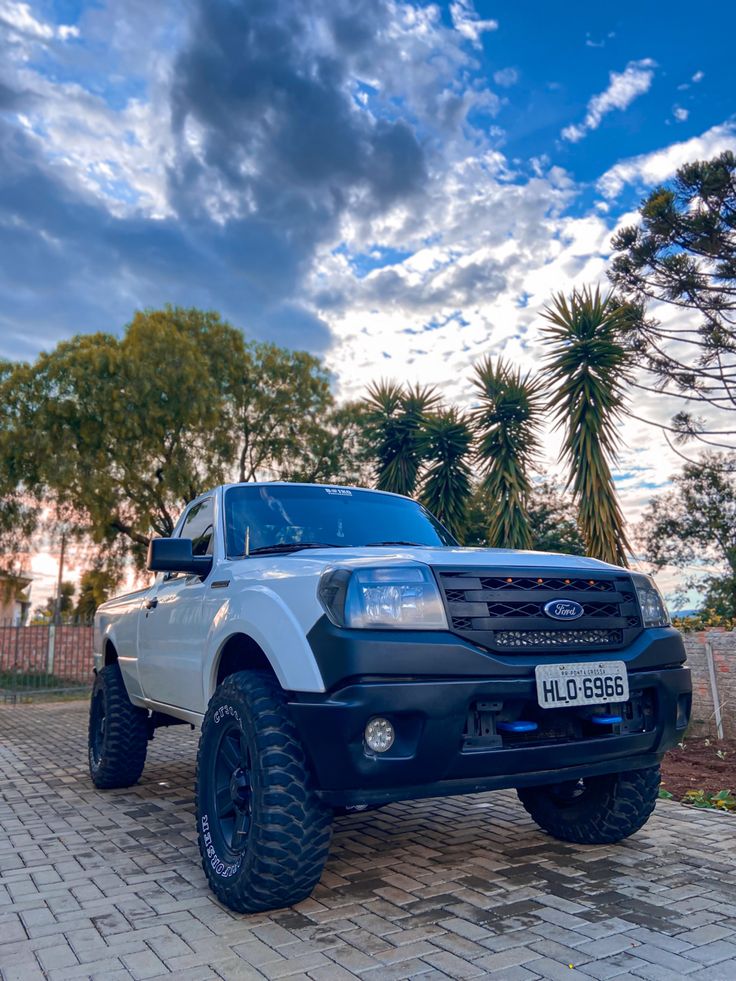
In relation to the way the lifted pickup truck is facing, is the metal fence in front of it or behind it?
behind

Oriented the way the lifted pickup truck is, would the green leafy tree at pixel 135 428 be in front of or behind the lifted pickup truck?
behind

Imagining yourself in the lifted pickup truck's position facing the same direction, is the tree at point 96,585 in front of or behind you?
behind

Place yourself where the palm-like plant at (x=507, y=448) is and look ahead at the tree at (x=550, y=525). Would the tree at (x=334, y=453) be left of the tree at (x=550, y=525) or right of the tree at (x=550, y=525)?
left

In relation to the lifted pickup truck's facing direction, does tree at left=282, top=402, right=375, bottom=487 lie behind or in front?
behind

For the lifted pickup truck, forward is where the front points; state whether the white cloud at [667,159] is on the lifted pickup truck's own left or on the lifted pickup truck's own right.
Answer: on the lifted pickup truck's own left

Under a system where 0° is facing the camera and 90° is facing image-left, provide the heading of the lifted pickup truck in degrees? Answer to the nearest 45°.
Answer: approximately 315°

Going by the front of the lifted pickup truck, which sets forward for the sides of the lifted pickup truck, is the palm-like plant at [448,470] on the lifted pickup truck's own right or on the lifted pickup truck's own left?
on the lifted pickup truck's own left

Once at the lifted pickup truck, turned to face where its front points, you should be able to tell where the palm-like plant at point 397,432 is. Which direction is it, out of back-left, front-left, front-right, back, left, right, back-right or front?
back-left

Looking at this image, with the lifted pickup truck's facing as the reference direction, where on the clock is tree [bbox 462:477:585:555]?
The tree is roughly at 8 o'clock from the lifted pickup truck.
